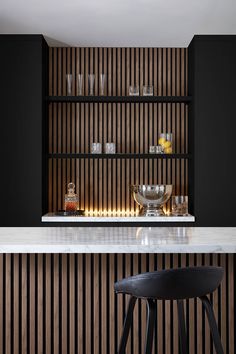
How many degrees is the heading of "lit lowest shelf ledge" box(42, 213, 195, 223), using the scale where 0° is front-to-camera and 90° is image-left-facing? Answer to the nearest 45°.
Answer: approximately 0°

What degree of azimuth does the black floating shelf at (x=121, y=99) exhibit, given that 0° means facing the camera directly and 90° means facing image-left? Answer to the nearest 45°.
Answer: approximately 0°

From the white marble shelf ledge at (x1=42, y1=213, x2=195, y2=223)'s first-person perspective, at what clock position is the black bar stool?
The black bar stool is roughly at 12 o'clock from the white marble shelf ledge.
